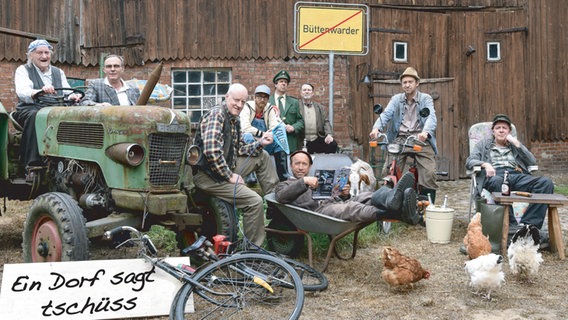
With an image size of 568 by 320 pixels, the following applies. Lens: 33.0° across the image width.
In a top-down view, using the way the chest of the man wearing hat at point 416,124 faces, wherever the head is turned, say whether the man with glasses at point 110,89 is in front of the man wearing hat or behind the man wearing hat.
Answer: in front

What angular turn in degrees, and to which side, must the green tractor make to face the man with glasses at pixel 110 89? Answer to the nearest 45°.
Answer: approximately 135° to its left

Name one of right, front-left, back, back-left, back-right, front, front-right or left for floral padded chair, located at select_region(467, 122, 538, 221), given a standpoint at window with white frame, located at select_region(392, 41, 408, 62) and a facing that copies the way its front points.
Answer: front

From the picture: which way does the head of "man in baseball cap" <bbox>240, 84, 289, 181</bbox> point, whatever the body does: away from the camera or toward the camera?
toward the camera

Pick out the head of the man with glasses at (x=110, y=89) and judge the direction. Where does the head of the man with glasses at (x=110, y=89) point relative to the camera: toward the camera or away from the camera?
toward the camera

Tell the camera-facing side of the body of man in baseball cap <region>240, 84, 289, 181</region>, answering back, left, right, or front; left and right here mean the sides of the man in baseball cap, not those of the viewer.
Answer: front

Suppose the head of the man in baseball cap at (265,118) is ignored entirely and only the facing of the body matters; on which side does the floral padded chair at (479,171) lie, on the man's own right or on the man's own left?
on the man's own left

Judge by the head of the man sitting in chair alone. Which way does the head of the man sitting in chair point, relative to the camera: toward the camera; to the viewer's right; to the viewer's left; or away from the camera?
toward the camera

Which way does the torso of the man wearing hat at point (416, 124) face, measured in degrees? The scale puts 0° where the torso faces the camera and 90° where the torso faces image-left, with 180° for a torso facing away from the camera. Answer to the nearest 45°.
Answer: approximately 45°

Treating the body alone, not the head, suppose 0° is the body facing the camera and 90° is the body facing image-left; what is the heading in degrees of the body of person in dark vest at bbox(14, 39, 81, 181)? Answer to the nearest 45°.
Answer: approximately 315°
